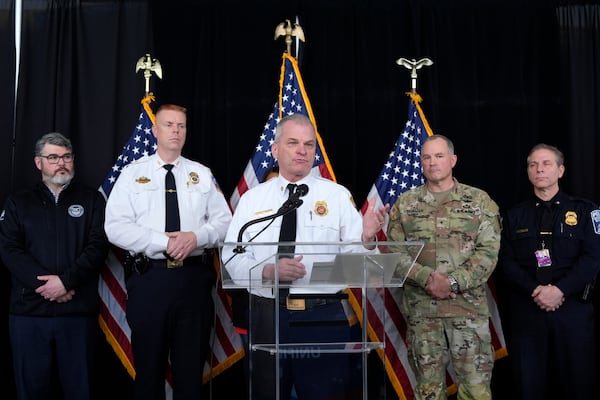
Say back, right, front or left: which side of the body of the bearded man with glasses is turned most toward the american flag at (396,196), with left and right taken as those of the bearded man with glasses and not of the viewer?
left

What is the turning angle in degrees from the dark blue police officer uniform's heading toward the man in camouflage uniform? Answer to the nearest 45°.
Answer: approximately 45° to its right

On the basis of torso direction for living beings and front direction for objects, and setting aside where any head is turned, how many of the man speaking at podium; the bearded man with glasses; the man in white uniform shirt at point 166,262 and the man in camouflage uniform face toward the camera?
4

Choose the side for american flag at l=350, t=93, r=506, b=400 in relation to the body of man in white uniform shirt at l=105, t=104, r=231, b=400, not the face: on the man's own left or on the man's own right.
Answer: on the man's own left

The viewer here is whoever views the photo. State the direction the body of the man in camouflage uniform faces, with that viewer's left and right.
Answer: facing the viewer

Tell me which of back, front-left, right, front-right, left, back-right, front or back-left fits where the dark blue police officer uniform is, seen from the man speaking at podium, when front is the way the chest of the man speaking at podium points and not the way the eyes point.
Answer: back-left

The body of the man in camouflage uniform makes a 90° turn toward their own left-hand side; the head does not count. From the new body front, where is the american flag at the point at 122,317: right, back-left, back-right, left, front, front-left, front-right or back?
back

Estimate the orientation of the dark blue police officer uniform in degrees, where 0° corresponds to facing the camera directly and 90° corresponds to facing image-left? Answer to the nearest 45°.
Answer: approximately 0°
